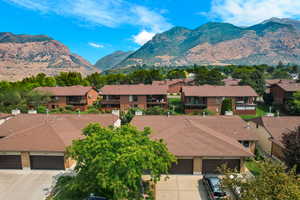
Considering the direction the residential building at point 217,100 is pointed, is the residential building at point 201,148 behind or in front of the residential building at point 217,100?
in front

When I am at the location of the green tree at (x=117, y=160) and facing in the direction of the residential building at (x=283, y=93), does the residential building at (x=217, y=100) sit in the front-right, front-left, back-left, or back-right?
front-left

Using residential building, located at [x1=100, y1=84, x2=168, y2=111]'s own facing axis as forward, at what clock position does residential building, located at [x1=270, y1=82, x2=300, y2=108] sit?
residential building, located at [x1=270, y1=82, x2=300, y2=108] is roughly at 9 o'clock from residential building, located at [x1=100, y1=84, x2=168, y2=111].

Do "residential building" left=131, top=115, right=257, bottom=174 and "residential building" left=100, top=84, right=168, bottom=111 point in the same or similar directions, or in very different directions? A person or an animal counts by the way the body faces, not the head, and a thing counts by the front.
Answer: same or similar directions

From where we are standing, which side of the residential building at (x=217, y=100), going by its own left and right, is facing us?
front

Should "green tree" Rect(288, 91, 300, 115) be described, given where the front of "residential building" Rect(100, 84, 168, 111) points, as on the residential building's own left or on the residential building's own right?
on the residential building's own left

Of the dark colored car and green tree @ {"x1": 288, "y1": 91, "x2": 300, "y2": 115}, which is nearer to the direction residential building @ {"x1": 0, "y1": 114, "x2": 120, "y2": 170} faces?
the dark colored car

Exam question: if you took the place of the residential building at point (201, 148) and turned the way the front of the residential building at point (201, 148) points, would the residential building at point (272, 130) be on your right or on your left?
on your left

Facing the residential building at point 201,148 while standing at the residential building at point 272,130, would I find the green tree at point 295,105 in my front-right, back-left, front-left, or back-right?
back-right

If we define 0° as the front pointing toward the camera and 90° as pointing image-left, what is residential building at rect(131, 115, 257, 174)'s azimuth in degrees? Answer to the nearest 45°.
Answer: approximately 0°

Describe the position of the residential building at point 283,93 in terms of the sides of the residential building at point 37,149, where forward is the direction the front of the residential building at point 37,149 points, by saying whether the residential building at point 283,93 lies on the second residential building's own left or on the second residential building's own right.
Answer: on the second residential building's own left

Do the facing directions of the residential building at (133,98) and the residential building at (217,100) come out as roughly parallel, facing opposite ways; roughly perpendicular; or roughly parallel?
roughly parallel

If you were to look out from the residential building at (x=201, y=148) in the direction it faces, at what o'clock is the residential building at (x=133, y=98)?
the residential building at (x=133, y=98) is roughly at 5 o'clock from the residential building at (x=201, y=148).

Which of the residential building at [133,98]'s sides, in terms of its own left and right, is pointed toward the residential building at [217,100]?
left

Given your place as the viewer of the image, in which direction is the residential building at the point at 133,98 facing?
facing the viewer

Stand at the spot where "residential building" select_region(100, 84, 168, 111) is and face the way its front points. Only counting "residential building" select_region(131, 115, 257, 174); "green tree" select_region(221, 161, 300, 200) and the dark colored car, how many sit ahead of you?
3
